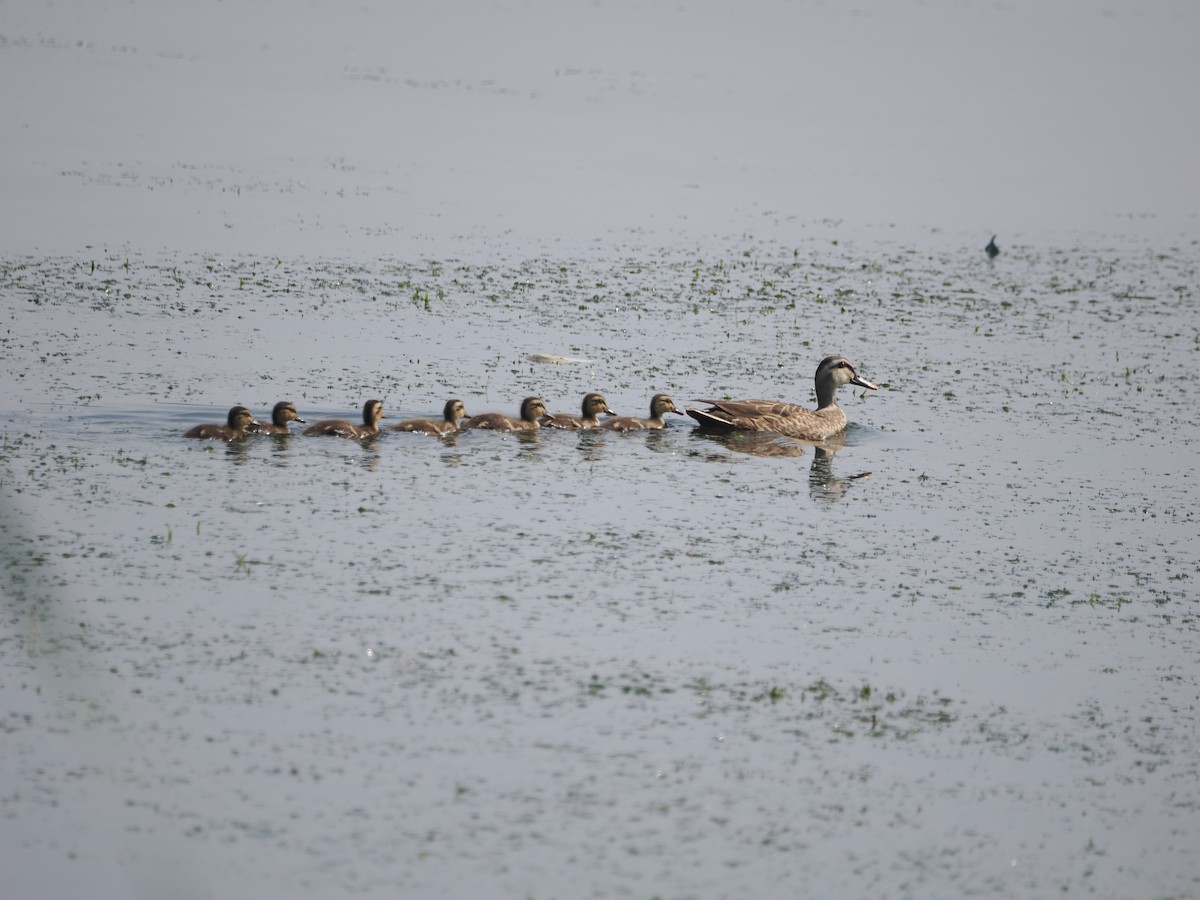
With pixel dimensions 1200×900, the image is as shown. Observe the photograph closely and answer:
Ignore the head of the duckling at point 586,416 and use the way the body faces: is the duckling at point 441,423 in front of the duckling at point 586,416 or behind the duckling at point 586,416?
behind

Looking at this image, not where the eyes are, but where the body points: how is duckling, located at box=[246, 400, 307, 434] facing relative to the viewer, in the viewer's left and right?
facing to the right of the viewer

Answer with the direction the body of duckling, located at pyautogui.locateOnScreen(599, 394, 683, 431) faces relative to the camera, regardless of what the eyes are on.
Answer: to the viewer's right

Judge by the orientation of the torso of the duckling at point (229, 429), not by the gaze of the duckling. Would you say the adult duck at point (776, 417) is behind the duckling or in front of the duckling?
in front

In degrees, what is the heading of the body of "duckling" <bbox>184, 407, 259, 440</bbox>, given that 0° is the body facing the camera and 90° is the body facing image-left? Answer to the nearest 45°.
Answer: approximately 270°

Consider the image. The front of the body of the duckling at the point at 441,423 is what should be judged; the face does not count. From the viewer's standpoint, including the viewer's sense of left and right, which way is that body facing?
facing to the right of the viewer

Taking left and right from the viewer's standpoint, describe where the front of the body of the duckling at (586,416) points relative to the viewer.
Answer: facing to the right of the viewer

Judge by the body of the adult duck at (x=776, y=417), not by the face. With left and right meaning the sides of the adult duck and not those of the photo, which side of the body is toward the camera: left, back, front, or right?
right

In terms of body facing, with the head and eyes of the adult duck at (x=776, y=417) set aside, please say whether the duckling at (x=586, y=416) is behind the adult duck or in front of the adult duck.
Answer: behind

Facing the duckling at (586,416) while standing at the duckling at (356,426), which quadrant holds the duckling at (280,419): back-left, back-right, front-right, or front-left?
back-left
